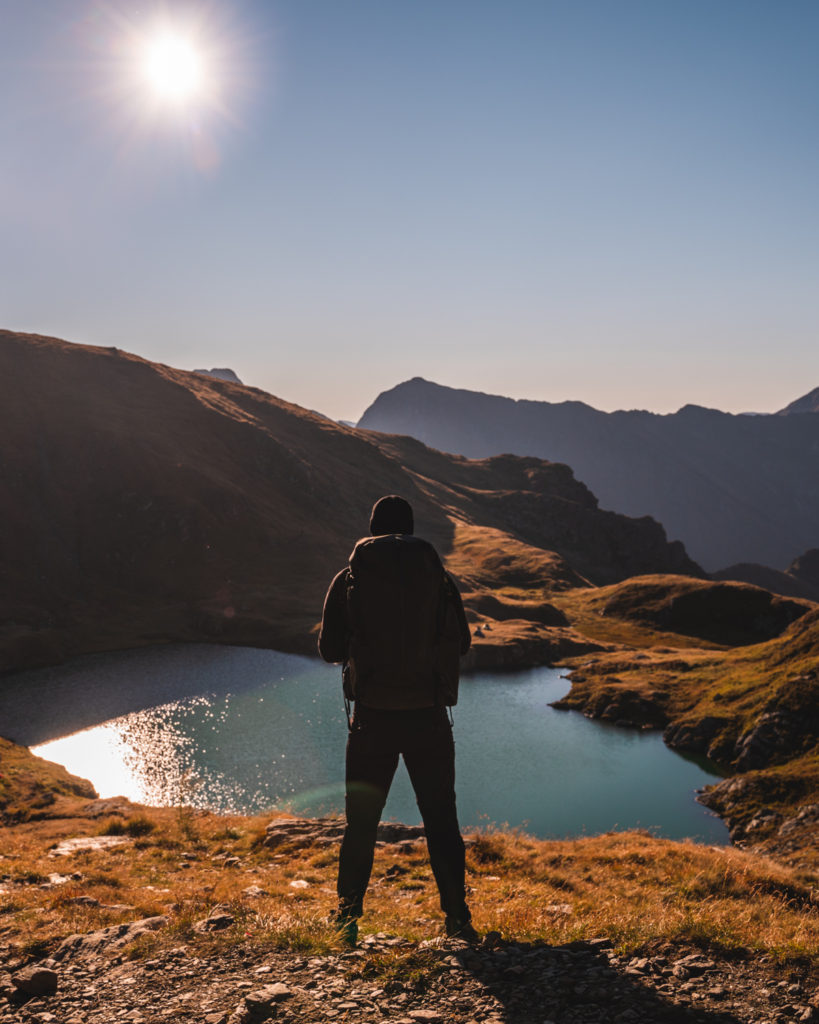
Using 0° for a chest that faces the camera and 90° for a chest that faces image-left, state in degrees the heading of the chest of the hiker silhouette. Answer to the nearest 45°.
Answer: approximately 180°

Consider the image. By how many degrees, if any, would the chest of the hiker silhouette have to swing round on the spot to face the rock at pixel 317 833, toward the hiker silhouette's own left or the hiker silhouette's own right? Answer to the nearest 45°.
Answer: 0° — they already face it
